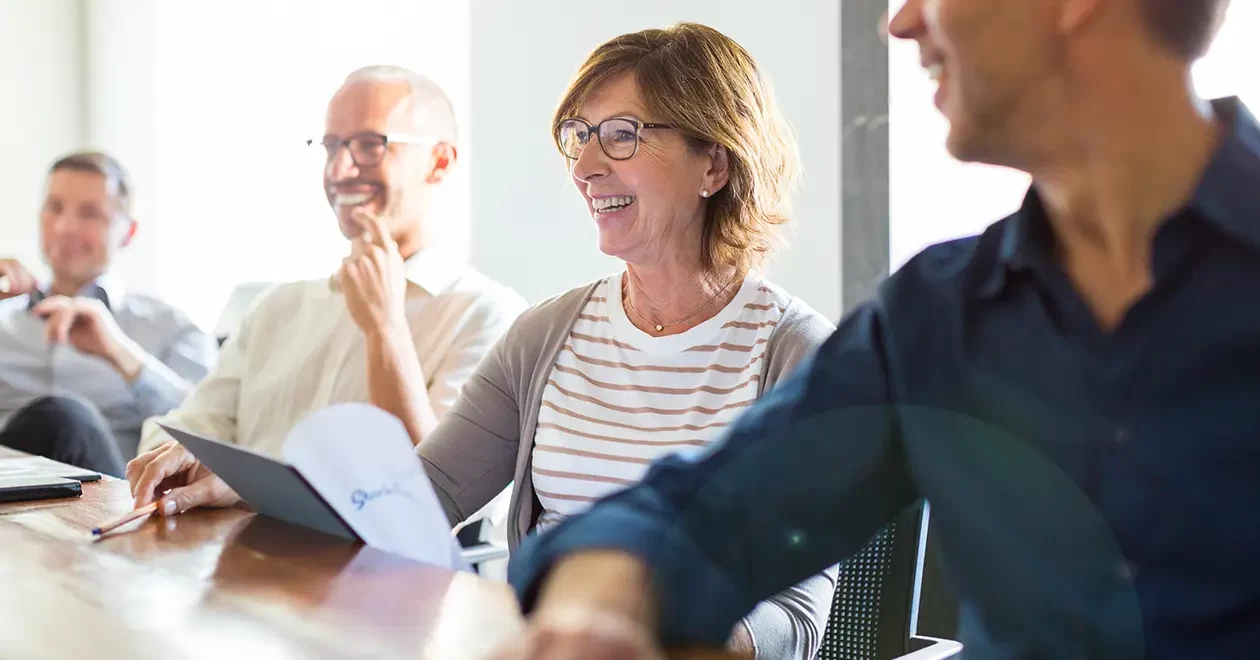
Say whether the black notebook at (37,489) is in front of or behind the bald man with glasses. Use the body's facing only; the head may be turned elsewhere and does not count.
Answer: in front

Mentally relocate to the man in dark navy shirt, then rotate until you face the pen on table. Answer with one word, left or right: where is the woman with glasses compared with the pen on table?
right

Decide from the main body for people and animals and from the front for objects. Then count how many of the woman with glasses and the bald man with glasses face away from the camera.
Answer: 0

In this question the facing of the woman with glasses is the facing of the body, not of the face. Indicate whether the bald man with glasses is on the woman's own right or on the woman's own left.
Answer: on the woman's own right

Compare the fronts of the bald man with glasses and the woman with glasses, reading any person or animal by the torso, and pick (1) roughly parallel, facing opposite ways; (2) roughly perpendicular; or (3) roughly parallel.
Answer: roughly parallel

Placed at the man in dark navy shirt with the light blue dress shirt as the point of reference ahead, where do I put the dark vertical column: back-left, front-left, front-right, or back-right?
front-right

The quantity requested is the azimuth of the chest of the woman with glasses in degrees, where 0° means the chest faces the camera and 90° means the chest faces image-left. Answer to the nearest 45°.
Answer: approximately 45°

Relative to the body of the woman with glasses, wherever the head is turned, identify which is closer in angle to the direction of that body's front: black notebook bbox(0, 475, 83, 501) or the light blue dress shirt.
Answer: the black notebook

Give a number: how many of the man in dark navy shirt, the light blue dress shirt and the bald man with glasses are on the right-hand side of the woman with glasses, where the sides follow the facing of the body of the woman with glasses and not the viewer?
2

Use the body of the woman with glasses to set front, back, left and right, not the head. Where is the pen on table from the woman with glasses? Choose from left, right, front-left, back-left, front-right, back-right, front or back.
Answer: front

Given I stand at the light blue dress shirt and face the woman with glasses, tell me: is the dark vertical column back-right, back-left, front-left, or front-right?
front-left
